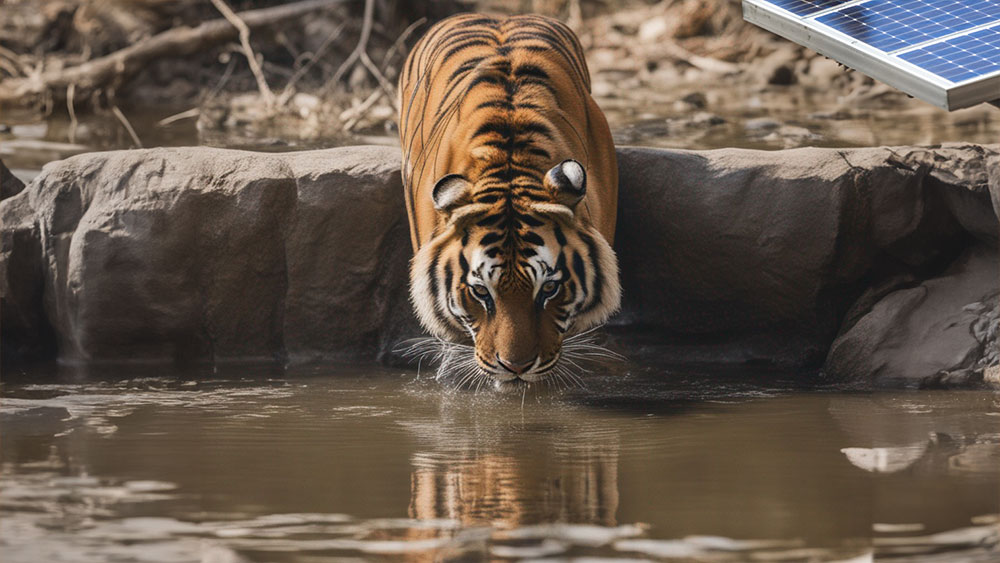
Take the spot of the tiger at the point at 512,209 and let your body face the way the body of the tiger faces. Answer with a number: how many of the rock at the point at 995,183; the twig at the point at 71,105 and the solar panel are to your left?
2

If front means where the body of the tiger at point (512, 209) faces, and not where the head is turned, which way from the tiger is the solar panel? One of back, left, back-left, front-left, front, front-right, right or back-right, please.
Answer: left

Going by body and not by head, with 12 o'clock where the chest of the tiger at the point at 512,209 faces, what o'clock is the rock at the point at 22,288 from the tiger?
The rock is roughly at 4 o'clock from the tiger.

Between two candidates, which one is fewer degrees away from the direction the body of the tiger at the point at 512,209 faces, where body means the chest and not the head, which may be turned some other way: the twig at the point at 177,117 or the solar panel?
the solar panel

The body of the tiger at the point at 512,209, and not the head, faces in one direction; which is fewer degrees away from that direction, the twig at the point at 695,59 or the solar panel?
the solar panel

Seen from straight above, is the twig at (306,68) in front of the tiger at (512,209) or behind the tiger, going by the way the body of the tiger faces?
behind

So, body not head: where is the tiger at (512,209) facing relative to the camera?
toward the camera

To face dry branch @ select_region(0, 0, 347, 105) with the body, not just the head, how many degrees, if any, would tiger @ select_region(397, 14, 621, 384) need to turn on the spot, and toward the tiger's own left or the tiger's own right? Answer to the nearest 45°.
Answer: approximately 135° to the tiger's own right

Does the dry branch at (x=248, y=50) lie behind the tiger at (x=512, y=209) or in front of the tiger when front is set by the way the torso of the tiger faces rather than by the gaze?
behind

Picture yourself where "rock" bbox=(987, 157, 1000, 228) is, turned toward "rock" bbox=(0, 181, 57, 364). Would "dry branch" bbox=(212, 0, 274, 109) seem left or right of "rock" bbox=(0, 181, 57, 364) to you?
right
